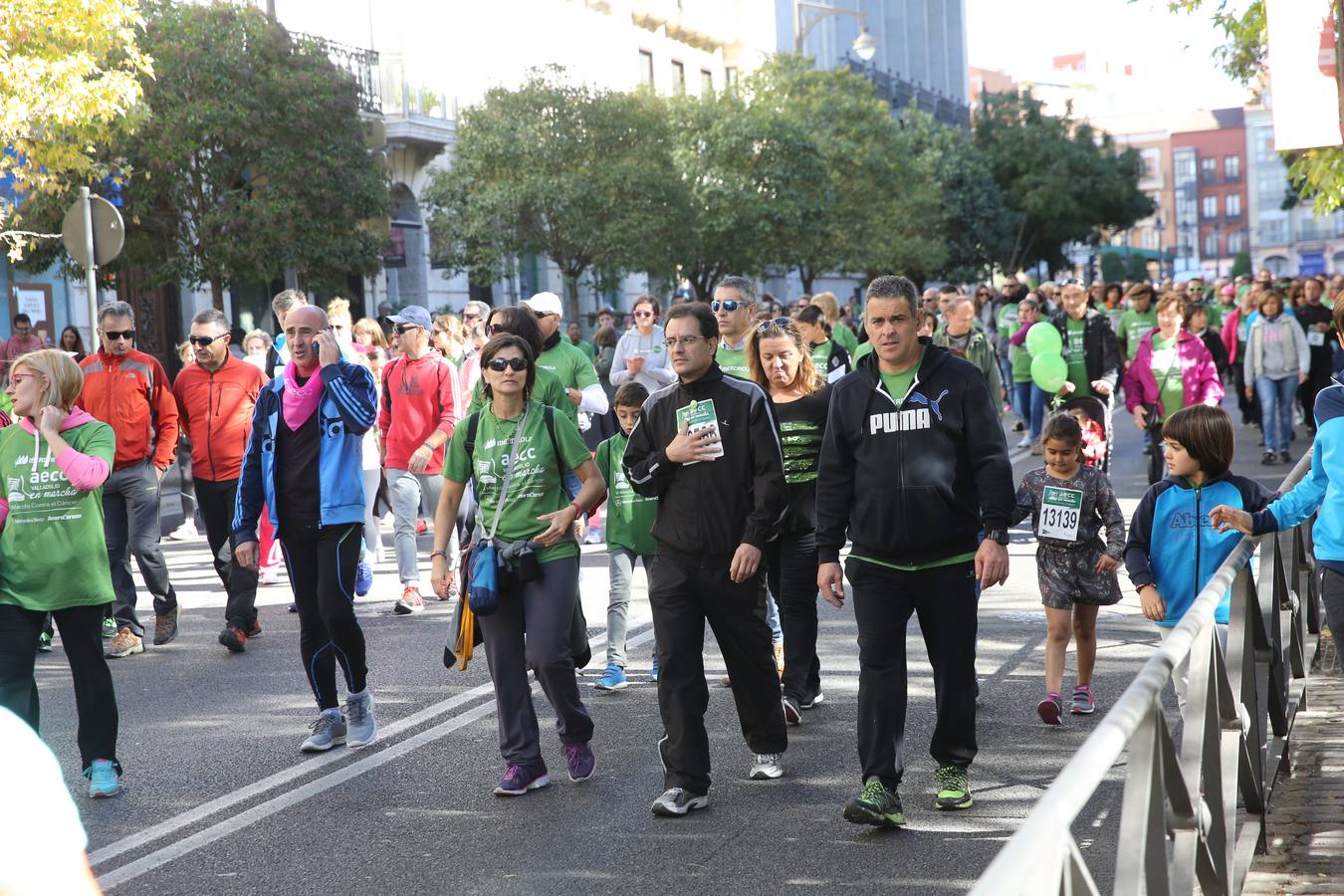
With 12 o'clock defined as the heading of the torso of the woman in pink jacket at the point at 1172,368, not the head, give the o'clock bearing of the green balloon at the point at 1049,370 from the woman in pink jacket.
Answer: The green balloon is roughly at 2 o'clock from the woman in pink jacket.

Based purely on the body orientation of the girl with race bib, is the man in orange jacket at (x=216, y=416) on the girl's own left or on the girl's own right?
on the girl's own right

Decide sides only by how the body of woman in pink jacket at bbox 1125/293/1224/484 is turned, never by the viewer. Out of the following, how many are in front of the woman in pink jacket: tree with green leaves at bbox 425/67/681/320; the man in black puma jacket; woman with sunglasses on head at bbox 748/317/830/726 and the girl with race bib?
3

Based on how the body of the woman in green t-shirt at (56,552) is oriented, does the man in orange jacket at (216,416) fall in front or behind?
behind

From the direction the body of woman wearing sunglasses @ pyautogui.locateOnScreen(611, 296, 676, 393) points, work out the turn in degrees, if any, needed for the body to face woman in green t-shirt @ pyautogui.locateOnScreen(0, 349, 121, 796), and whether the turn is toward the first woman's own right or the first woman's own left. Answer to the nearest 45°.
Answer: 0° — they already face them

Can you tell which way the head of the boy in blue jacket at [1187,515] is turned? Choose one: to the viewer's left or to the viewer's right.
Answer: to the viewer's left

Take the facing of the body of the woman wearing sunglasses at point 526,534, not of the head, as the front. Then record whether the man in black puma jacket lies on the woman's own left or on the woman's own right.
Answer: on the woman's own left

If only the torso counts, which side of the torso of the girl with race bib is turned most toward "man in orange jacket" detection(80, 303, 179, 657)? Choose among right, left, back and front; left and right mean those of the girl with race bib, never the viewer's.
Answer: right
